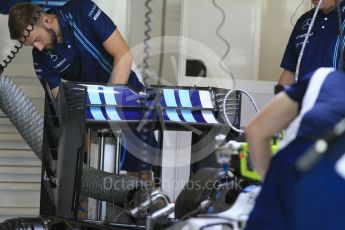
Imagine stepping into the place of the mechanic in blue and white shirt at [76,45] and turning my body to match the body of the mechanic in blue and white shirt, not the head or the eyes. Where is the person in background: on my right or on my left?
on my left

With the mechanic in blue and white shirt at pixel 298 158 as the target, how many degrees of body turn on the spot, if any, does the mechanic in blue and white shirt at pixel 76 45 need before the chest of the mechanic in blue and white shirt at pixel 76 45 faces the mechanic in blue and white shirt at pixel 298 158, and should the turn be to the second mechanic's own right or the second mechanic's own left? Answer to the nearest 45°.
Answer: approximately 45° to the second mechanic's own left

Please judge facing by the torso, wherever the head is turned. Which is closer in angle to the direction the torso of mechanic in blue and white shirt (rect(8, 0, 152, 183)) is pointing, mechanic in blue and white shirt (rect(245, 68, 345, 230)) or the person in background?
the mechanic in blue and white shirt
